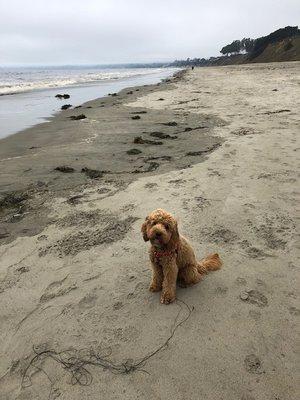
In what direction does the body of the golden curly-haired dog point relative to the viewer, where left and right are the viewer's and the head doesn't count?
facing the viewer and to the left of the viewer

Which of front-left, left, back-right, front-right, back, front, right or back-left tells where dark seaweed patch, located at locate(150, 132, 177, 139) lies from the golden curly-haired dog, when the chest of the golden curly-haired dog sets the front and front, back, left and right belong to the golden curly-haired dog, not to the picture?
back-right

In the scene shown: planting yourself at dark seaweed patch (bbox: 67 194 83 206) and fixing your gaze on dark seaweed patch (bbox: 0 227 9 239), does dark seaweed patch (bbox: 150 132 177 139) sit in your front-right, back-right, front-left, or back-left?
back-right

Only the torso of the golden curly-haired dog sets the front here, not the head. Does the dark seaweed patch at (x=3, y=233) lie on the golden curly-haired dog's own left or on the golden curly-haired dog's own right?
on the golden curly-haired dog's own right

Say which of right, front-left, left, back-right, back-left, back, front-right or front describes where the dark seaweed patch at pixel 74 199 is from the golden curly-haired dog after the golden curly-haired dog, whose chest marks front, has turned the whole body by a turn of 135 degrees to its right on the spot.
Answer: front-left
